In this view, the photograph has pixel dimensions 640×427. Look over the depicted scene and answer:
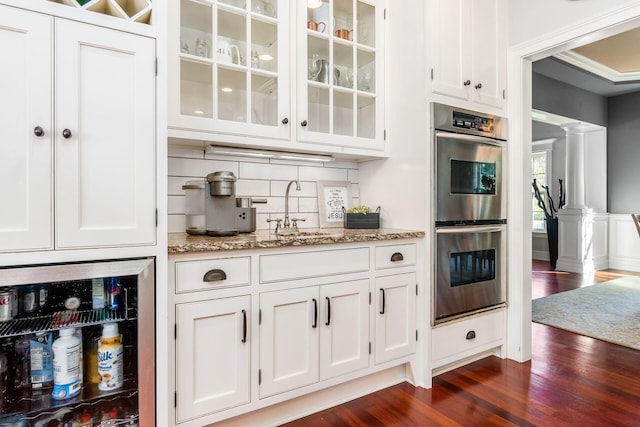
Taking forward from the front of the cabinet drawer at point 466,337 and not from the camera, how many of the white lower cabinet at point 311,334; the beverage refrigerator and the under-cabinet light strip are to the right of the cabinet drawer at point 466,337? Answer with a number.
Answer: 3

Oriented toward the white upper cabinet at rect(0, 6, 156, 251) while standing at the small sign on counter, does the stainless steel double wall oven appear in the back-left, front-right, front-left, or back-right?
back-left

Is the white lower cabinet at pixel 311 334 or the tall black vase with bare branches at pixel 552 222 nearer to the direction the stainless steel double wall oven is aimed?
the white lower cabinet

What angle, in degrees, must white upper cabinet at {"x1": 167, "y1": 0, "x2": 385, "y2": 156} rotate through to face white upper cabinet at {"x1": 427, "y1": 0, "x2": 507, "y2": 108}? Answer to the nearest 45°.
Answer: approximately 45° to its left

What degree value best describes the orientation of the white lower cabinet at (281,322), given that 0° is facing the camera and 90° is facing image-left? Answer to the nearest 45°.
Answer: approximately 315°

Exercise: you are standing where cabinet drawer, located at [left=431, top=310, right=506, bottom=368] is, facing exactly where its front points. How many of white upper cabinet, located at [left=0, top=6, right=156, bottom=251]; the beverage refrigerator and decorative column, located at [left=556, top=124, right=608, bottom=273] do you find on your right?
2

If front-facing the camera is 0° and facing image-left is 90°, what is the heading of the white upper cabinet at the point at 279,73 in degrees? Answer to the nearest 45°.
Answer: approximately 315°

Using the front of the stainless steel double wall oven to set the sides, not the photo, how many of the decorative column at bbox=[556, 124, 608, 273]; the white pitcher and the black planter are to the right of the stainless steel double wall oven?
1

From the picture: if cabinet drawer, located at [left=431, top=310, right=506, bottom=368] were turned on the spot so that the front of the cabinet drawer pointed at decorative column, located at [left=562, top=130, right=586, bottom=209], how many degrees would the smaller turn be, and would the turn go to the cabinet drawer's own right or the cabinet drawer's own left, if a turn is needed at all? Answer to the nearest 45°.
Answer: approximately 135° to the cabinet drawer's own left

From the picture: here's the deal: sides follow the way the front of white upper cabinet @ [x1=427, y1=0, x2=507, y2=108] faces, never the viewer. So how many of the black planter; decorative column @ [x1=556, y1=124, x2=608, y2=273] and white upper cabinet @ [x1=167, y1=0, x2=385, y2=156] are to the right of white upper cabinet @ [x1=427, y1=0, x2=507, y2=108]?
1

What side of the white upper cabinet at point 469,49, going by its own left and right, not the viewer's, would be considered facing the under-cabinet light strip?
right

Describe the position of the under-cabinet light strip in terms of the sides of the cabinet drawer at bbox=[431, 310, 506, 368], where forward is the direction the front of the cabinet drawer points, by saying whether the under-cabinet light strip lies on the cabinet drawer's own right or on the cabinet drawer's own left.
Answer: on the cabinet drawer's own right
